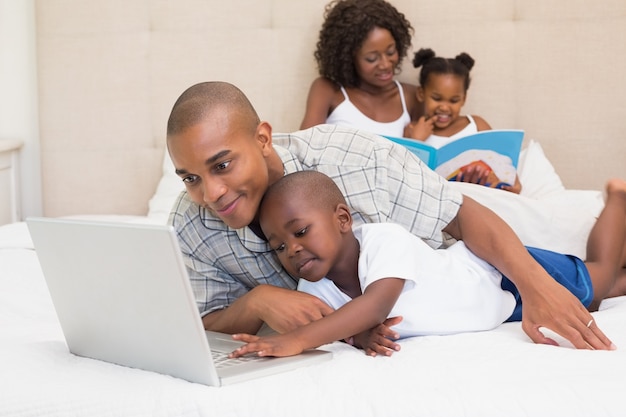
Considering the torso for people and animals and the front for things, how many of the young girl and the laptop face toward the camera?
1

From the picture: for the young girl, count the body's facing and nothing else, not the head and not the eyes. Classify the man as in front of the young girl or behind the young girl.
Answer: in front

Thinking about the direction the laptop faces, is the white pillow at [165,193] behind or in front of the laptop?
in front

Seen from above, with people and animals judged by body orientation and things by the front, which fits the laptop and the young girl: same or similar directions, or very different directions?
very different directions

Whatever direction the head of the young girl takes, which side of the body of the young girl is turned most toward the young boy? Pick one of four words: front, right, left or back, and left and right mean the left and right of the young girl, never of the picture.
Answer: front

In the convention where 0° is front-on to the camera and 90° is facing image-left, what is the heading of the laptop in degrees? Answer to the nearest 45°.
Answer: approximately 225°

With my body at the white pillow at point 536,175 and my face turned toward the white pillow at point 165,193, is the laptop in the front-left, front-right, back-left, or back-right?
front-left

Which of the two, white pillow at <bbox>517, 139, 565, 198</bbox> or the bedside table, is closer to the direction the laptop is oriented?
the white pillow

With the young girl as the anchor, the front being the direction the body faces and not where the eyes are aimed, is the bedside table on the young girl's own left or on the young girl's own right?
on the young girl's own right

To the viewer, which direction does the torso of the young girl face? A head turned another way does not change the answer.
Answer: toward the camera

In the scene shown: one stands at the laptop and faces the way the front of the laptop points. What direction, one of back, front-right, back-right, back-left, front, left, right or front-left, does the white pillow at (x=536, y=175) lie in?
front
